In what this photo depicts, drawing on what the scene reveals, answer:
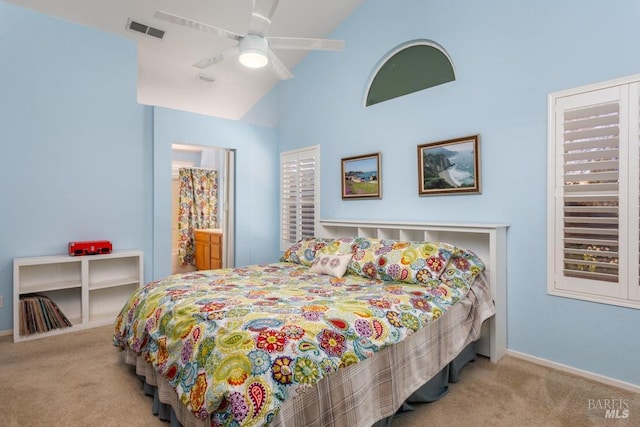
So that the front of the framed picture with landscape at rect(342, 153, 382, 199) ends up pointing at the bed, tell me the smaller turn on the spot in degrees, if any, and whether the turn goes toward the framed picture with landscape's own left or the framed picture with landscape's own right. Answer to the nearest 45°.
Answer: approximately 45° to the framed picture with landscape's own left

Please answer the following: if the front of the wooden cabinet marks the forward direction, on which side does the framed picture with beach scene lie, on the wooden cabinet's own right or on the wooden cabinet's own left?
on the wooden cabinet's own left

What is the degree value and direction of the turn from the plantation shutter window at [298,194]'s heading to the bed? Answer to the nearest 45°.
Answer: approximately 45° to its left

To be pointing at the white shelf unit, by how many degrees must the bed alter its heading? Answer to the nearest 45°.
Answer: approximately 90° to its right

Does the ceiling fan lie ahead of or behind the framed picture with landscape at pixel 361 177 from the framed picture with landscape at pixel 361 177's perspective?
ahead

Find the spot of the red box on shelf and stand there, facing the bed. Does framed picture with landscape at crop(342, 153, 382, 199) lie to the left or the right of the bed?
left

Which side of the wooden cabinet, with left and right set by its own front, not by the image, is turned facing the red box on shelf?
front

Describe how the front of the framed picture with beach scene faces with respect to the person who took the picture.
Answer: facing the viewer and to the left of the viewer

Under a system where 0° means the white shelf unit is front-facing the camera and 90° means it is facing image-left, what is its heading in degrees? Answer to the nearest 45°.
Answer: approximately 315°

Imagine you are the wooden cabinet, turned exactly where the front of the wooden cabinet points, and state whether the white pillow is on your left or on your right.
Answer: on your left

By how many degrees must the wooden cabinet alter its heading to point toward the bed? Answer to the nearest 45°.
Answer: approximately 45° to its left

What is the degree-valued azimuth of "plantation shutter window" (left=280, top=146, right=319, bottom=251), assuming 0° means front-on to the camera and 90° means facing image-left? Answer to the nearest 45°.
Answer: approximately 45°

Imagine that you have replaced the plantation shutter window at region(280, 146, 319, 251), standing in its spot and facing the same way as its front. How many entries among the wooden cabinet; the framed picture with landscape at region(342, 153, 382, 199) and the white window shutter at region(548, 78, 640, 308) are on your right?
1
